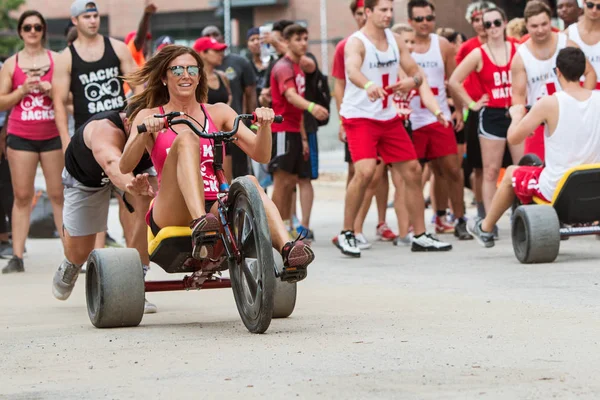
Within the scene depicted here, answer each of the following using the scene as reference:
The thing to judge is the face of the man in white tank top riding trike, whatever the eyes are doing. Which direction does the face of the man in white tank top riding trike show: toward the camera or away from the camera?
away from the camera

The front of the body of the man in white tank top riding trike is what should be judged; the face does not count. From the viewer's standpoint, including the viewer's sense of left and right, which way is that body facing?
facing away from the viewer and to the left of the viewer

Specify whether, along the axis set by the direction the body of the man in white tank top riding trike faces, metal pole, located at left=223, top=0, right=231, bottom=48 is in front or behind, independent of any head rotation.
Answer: in front
